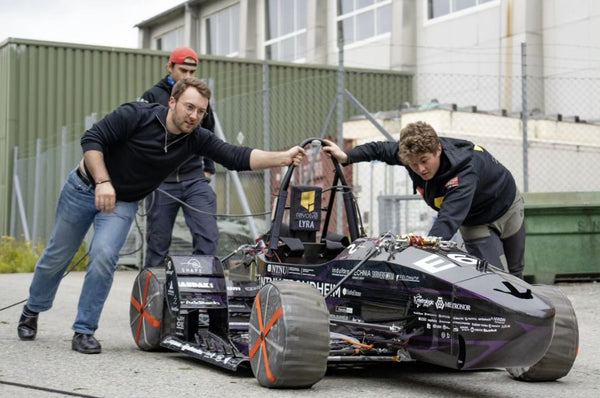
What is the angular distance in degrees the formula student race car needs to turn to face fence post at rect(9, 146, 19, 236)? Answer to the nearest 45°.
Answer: approximately 180°

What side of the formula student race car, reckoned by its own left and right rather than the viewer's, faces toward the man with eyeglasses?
back

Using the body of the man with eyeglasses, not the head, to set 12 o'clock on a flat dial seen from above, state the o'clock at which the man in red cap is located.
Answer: The man in red cap is roughly at 8 o'clock from the man with eyeglasses.

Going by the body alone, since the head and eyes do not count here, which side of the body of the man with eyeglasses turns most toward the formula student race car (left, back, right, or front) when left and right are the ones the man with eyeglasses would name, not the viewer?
front

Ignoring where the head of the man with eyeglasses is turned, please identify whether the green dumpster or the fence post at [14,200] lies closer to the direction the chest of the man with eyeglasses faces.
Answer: the green dumpster

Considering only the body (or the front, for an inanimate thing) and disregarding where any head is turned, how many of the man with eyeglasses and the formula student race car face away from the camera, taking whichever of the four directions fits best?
0

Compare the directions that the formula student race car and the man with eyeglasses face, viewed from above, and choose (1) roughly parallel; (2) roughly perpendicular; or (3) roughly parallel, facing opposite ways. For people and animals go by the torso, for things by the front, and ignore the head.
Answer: roughly parallel

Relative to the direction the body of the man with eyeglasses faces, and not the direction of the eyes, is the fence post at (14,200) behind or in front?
behind

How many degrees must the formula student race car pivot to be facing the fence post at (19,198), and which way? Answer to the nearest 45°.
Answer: approximately 180°

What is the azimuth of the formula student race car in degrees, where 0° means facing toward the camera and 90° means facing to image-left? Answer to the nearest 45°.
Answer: approximately 315°

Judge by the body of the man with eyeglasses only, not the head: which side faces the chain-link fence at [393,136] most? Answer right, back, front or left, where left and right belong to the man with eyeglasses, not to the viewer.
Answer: left

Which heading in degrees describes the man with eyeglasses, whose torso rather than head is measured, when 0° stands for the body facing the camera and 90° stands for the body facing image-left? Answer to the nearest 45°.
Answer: approximately 315°
